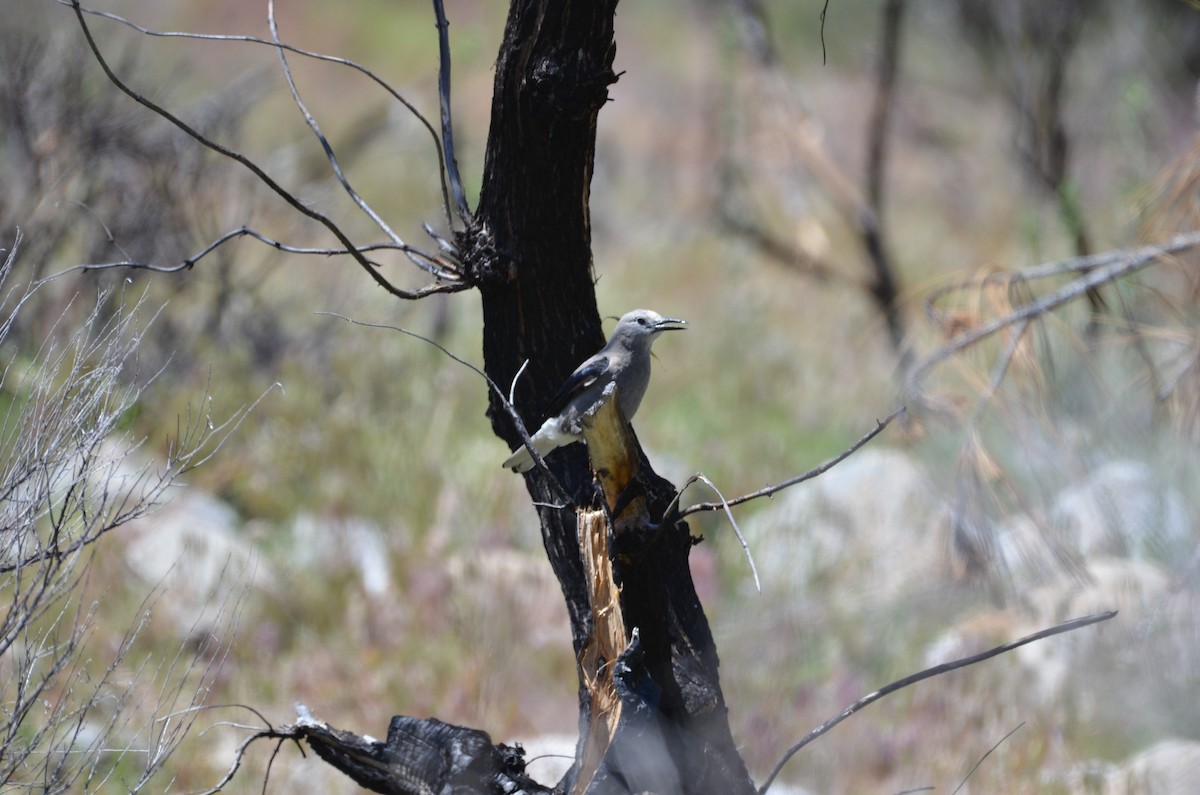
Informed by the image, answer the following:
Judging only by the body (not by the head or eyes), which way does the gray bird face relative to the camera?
to the viewer's right
